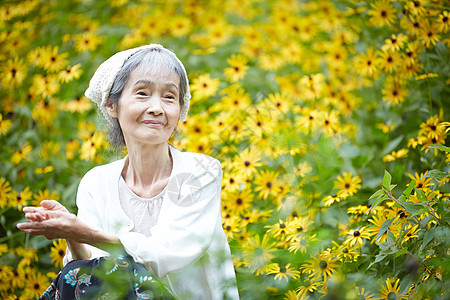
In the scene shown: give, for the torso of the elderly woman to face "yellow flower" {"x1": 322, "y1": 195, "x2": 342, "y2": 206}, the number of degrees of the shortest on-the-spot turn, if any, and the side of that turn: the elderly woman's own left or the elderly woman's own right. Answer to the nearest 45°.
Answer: approximately 135° to the elderly woman's own left

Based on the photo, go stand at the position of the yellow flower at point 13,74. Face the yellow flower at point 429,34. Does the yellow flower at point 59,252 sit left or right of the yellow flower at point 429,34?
right

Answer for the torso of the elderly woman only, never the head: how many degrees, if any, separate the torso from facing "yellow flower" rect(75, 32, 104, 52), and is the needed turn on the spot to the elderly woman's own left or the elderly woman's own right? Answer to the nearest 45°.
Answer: approximately 135° to the elderly woman's own right

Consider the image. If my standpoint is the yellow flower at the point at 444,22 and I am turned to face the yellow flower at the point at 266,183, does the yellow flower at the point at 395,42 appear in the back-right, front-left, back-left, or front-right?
front-right

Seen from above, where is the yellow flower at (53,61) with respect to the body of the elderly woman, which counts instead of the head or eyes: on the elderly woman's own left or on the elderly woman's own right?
on the elderly woman's own right

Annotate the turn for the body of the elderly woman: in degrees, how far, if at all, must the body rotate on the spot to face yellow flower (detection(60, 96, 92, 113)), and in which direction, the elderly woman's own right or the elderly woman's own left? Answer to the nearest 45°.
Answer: approximately 135° to the elderly woman's own right

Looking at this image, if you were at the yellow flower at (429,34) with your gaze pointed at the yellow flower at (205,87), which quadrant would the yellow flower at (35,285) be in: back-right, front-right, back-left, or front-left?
front-left

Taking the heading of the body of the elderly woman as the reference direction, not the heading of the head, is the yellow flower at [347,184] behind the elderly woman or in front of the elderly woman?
behind

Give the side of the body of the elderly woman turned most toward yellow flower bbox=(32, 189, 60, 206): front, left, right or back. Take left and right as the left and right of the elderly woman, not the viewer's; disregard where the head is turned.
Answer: right

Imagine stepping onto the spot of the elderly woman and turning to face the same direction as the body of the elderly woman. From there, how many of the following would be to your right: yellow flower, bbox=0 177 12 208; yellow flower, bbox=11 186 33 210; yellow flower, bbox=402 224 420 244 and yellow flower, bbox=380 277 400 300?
2

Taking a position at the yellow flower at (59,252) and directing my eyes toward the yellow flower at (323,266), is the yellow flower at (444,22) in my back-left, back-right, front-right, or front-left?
front-left
